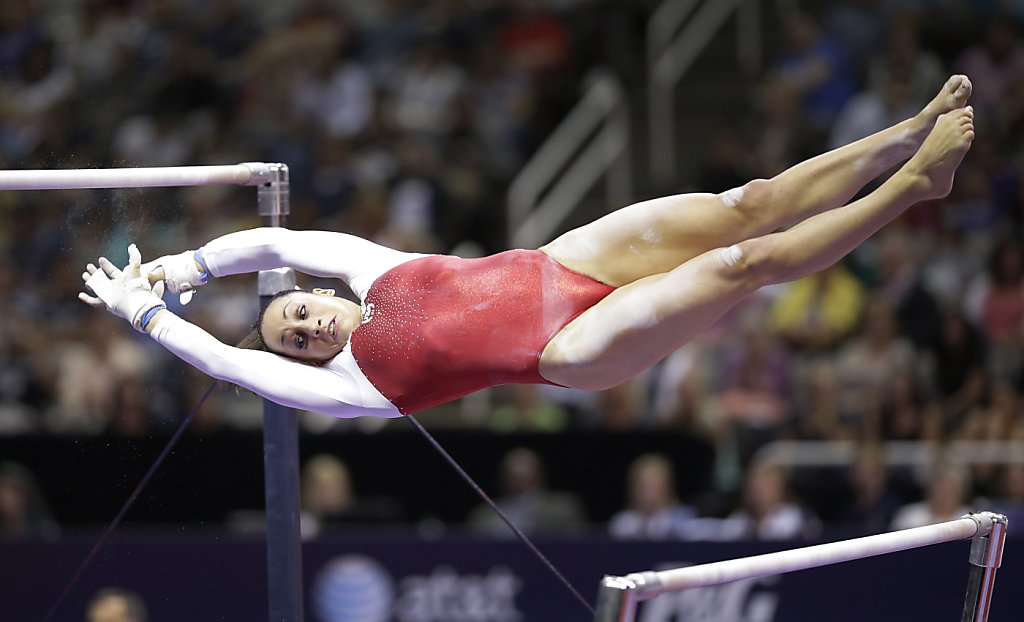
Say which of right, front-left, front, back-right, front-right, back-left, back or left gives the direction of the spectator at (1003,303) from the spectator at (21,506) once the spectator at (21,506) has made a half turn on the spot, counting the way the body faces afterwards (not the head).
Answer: right

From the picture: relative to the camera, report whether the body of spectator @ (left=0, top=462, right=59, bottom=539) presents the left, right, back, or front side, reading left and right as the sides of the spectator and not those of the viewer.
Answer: front

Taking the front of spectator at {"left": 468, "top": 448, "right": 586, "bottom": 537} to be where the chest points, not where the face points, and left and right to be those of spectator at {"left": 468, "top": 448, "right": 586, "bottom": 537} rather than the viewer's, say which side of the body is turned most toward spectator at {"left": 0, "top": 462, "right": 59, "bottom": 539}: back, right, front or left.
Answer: right

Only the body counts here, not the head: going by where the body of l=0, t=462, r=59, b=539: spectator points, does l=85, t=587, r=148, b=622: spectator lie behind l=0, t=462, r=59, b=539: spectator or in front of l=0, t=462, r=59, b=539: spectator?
in front

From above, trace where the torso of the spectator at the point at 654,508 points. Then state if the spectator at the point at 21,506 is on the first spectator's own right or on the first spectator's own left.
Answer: on the first spectator's own right

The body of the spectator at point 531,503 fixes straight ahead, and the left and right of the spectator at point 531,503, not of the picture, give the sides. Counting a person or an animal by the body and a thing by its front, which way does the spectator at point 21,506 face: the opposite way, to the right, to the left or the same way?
the same way

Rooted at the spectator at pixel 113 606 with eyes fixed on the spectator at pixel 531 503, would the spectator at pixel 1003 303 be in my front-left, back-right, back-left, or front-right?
front-right

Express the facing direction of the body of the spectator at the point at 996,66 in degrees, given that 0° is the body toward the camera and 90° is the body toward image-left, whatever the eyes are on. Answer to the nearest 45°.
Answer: approximately 0°

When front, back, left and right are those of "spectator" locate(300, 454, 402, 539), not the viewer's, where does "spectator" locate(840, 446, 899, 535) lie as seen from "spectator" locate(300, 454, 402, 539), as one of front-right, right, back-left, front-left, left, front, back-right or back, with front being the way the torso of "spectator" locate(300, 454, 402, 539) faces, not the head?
left

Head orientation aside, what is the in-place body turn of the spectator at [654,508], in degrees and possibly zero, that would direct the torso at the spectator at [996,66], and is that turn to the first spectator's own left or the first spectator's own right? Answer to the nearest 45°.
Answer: approximately 135° to the first spectator's own left

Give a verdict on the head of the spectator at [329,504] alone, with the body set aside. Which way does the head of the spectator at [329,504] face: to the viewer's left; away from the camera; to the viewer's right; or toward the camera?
toward the camera

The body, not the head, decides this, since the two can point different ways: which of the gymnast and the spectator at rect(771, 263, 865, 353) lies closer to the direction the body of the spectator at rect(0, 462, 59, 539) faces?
the gymnast

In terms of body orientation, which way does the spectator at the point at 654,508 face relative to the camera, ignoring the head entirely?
toward the camera

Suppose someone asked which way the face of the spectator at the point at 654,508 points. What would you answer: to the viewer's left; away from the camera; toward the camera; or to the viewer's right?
toward the camera

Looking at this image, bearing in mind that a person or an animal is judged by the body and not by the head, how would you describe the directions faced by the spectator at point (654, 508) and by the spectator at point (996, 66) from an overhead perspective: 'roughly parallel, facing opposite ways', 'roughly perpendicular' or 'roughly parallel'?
roughly parallel

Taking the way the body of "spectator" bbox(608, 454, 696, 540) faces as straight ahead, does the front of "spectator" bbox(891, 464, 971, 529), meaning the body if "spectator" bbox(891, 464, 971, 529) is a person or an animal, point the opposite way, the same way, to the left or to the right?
the same way

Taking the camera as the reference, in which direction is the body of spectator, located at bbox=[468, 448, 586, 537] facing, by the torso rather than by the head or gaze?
toward the camera

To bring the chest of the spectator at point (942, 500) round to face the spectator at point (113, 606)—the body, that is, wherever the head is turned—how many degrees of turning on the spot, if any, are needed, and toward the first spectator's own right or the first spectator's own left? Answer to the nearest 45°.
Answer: approximately 45° to the first spectator's own right
